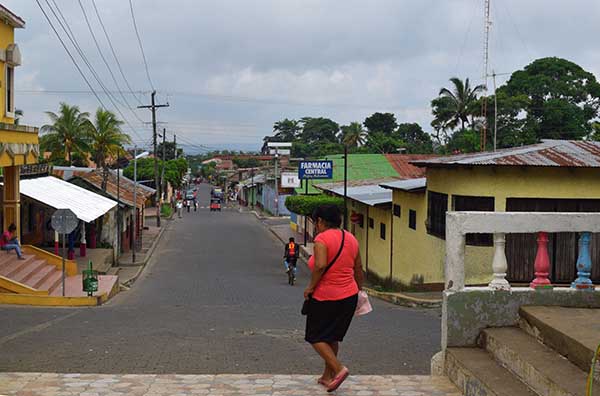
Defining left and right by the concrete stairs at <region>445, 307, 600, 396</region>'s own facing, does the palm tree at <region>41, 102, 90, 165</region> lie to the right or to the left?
on its right

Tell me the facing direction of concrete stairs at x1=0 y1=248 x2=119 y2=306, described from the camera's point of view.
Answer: facing the viewer and to the right of the viewer

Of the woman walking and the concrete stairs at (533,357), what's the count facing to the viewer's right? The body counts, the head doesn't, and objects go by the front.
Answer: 0

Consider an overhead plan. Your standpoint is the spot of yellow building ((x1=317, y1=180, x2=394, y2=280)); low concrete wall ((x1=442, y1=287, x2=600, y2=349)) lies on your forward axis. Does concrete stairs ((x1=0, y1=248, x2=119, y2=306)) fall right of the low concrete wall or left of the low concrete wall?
right

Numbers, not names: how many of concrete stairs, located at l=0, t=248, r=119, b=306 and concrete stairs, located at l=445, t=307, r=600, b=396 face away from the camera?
0

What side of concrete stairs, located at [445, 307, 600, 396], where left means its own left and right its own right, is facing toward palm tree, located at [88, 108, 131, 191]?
right

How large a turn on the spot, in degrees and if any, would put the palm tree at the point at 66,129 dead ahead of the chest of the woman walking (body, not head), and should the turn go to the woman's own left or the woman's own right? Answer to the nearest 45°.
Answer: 0° — they already face it

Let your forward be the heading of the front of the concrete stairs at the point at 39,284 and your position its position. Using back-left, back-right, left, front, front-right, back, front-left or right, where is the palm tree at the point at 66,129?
back-left

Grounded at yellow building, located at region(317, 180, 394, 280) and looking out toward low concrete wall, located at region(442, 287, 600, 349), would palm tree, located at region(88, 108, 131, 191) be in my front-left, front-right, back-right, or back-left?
back-right

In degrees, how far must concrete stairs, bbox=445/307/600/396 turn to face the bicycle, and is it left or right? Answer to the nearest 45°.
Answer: approximately 90° to its right

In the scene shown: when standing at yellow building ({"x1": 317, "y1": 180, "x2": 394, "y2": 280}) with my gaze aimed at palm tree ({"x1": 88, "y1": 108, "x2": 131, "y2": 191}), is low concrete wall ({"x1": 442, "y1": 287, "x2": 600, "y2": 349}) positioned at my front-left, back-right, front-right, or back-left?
back-left

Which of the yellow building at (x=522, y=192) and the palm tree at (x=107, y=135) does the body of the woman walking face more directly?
the palm tree

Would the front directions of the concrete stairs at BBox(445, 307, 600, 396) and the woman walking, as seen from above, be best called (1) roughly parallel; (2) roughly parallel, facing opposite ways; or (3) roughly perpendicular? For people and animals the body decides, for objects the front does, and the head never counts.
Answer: roughly perpendicular

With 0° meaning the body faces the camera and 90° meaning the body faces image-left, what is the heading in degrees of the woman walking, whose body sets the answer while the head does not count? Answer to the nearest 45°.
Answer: approximately 135°
